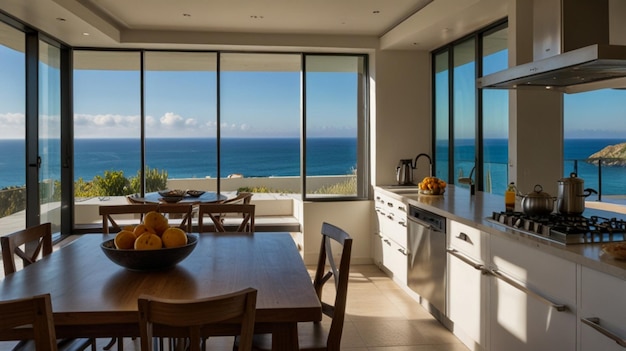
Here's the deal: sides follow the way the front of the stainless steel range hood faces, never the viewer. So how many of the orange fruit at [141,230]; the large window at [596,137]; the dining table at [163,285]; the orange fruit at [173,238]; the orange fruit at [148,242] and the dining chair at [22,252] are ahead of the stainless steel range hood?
5

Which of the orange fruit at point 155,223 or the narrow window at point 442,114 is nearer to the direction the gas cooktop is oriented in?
the orange fruit

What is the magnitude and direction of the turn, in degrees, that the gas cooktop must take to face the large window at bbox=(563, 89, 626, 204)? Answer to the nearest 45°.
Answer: approximately 135° to its right

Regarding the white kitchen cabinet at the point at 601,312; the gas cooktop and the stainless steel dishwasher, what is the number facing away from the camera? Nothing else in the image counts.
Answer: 0

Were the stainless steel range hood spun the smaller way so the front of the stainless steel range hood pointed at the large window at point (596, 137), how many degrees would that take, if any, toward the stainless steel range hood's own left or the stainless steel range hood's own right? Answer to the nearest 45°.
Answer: approximately 135° to the stainless steel range hood's own right

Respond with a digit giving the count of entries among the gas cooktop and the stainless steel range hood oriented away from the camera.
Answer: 0

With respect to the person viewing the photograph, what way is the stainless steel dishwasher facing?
facing the viewer and to the left of the viewer

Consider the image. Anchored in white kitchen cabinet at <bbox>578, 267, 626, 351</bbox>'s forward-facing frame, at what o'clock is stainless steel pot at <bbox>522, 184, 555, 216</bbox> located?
The stainless steel pot is roughly at 4 o'clock from the white kitchen cabinet.

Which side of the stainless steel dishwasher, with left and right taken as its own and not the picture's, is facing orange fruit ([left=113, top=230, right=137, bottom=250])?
front

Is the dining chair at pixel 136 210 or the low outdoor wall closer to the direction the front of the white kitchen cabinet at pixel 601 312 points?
the dining chair

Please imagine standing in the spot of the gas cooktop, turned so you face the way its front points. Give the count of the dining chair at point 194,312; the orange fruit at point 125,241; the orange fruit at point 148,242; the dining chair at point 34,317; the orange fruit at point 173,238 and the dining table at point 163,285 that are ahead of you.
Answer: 6

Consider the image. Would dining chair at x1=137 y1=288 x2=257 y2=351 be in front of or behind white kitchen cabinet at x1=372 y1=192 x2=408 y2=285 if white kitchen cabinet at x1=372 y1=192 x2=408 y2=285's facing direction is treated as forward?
in front

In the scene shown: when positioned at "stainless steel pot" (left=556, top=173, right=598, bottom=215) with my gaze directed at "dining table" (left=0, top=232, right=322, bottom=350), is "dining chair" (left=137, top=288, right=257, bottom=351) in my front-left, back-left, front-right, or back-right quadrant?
front-left

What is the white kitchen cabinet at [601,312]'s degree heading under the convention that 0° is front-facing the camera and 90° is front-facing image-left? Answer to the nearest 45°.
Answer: approximately 45°
